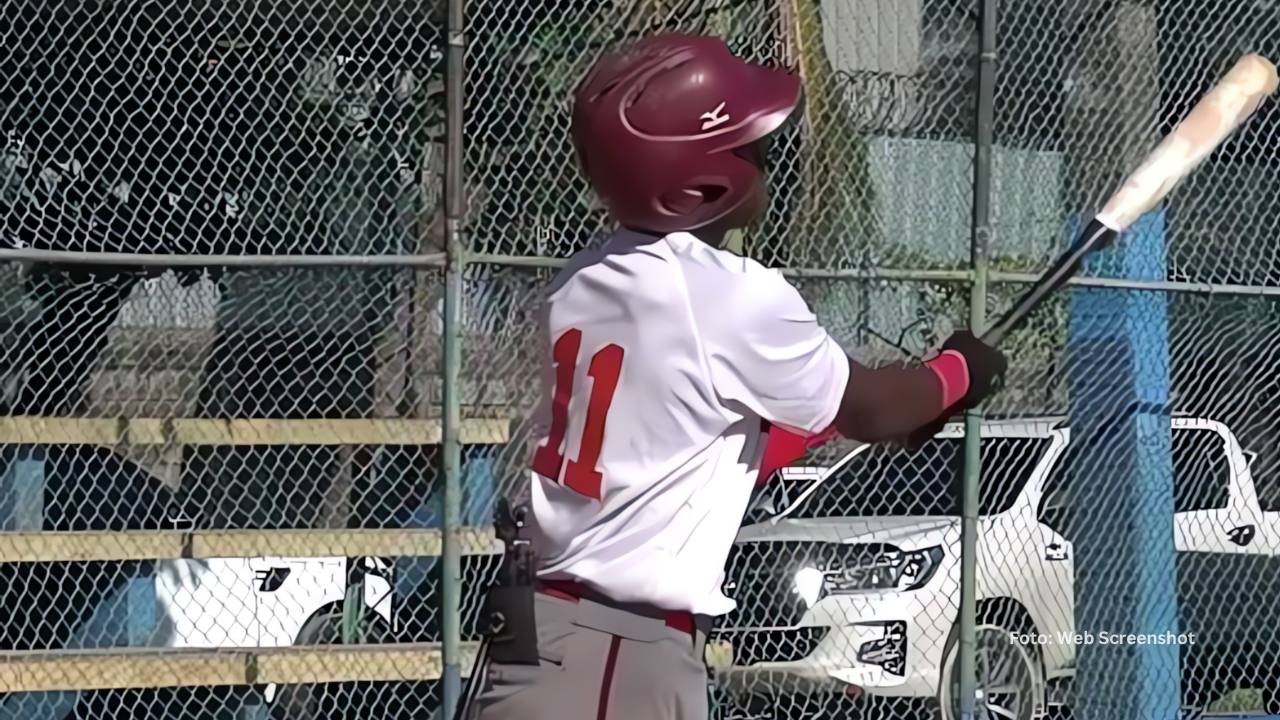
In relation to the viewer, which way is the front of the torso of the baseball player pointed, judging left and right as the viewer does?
facing away from the viewer and to the right of the viewer

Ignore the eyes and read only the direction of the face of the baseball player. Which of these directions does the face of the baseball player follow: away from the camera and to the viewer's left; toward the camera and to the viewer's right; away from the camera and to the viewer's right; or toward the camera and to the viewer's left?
away from the camera and to the viewer's right

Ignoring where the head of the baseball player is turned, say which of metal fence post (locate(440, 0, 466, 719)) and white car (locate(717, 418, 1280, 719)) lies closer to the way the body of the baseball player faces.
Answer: the white car

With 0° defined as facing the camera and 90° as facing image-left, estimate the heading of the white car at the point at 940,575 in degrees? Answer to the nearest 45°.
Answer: approximately 45°

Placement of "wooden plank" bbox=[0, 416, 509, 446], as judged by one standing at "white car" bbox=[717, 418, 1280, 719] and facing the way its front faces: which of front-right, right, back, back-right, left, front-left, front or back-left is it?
front

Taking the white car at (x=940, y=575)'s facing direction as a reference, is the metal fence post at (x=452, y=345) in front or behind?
in front

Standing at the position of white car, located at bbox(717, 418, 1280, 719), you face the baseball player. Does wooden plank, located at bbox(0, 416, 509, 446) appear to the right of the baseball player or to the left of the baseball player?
right

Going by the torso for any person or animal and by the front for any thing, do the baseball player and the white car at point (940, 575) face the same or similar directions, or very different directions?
very different directions

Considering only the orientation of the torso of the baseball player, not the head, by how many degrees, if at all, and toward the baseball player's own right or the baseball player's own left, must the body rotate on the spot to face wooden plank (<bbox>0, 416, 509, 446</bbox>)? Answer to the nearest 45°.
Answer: approximately 90° to the baseball player's own left

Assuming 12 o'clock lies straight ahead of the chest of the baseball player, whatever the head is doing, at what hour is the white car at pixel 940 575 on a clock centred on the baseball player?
The white car is roughly at 11 o'clock from the baseball player.

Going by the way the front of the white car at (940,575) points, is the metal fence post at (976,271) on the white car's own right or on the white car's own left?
on the white car's own left

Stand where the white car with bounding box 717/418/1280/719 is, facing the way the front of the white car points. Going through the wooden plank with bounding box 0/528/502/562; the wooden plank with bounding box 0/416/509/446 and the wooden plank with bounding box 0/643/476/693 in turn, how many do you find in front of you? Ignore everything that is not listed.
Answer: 3
